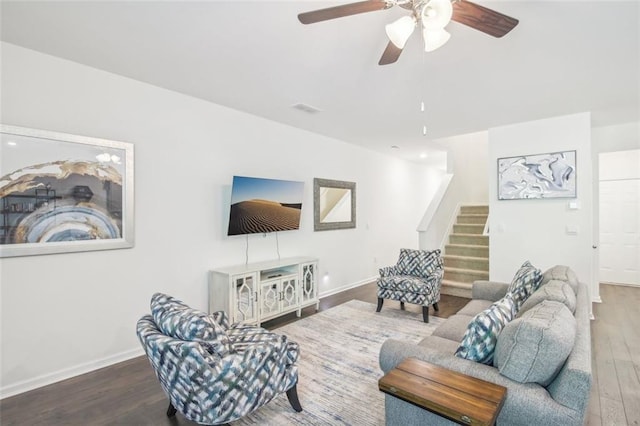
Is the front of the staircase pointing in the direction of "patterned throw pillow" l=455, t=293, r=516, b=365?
yes

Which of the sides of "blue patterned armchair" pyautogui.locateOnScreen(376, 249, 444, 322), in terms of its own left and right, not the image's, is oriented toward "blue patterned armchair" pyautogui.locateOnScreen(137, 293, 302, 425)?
front

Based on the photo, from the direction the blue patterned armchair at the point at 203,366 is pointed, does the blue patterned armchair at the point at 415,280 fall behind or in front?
in front

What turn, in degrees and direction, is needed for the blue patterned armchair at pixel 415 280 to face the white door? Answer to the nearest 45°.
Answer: approximately 180°

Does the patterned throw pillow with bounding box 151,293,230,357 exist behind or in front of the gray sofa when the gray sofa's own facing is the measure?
in front

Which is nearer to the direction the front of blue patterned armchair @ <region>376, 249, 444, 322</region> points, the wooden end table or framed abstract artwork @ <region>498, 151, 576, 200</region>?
the wooden end table

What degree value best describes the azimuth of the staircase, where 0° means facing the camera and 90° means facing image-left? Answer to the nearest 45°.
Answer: approximately 0°

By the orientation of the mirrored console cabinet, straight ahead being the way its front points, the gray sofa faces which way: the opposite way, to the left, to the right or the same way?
the opposite way

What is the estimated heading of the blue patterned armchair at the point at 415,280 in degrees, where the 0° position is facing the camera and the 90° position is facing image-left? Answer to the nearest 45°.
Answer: approximately 45°

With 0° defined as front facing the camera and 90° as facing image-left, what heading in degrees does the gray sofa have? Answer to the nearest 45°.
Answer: approximately 90°

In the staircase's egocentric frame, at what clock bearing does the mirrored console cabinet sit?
The mirrored console cabinet is roughly at 1 o'clock from the staircase.

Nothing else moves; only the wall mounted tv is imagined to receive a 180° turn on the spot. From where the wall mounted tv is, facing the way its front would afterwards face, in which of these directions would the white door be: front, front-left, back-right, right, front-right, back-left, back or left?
back-right

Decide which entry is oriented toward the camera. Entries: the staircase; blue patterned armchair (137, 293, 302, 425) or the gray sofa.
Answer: the staircase

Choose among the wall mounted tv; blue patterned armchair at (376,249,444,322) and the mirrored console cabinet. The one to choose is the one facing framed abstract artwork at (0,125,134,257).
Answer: the blue patterned armchair

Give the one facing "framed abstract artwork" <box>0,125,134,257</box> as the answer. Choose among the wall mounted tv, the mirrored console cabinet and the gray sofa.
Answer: the gray sofa

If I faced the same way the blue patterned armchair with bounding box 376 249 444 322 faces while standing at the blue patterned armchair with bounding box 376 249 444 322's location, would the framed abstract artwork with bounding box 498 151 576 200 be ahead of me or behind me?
behind
